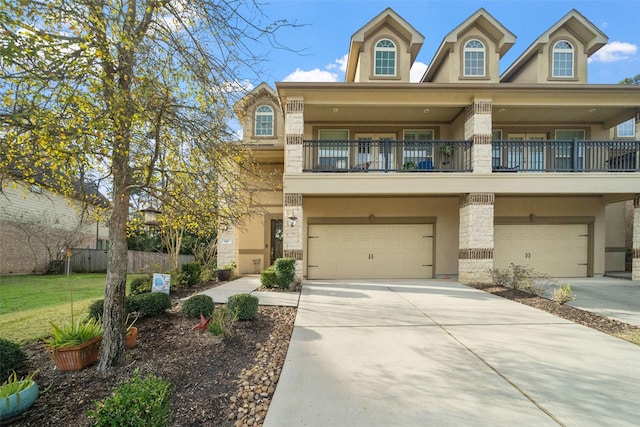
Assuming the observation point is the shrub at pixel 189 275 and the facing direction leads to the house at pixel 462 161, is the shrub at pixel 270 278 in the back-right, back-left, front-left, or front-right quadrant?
front-right

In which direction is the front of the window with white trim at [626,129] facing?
toward the camera

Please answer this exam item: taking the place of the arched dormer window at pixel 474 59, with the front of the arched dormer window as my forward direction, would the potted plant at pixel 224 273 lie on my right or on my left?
on my right

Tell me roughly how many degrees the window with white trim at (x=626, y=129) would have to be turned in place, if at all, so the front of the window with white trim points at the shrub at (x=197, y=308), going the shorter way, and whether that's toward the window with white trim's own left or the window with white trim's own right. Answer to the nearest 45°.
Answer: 0° — it already faces it

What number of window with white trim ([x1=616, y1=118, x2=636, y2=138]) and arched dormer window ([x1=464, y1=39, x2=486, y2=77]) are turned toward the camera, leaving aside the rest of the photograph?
2

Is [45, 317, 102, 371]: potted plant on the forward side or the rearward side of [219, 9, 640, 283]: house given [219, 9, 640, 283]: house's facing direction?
on the forward side

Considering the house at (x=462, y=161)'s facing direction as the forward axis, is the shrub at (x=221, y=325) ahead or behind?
ahead

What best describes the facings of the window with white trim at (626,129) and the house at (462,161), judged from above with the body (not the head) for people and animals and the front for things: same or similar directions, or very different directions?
same or similar directions

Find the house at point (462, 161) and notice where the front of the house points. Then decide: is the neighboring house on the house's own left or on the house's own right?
on the house's own right

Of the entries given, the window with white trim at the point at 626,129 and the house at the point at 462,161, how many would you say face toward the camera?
2

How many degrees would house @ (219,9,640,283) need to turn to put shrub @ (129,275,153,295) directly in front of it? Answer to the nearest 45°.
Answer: approximately 45° to its right

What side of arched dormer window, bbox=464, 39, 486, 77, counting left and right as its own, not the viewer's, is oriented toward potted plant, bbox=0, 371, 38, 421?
front

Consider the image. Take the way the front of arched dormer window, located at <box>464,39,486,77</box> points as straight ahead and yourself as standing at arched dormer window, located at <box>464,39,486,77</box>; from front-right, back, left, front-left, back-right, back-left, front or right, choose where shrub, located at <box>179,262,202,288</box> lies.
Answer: front-right

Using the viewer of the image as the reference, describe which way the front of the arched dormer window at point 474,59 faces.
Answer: facing the viewer

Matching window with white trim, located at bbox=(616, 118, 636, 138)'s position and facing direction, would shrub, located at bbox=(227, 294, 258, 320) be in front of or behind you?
in front

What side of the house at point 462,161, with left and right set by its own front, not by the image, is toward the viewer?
front
